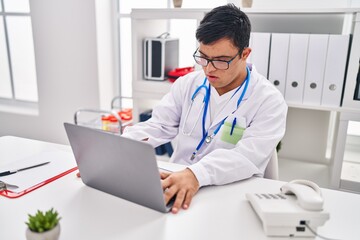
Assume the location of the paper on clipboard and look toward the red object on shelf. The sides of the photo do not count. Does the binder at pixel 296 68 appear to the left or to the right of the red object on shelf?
right

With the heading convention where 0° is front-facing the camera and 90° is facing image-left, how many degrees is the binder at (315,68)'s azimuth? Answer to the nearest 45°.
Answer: approximately 0°

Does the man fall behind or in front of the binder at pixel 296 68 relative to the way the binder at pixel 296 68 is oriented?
in front

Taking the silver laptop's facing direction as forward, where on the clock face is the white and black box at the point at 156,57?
The white and black box is roughly at 11 o'clock from the silver laptop.

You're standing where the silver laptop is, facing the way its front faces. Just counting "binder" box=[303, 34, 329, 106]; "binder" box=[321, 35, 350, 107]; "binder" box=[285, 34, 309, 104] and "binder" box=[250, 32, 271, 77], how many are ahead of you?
4

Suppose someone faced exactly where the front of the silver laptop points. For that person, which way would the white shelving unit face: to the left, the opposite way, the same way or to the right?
the opposite way

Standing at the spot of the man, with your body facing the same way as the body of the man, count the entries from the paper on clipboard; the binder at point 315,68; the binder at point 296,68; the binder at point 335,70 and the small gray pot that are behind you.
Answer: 3

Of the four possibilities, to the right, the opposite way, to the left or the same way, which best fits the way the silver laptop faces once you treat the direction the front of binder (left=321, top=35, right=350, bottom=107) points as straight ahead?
the opposite way

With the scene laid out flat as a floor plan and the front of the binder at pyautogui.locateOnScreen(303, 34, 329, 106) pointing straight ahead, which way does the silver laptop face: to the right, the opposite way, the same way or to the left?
the opposite way

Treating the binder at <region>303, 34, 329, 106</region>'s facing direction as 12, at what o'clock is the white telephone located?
The white telephone is roughly at 12 o'clock from the binder.

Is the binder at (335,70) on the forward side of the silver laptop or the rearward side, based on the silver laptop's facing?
on the forward side

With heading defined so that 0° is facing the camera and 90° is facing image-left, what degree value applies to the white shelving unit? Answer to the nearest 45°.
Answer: approximately 0°

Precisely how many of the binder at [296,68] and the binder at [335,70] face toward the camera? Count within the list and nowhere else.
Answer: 2
